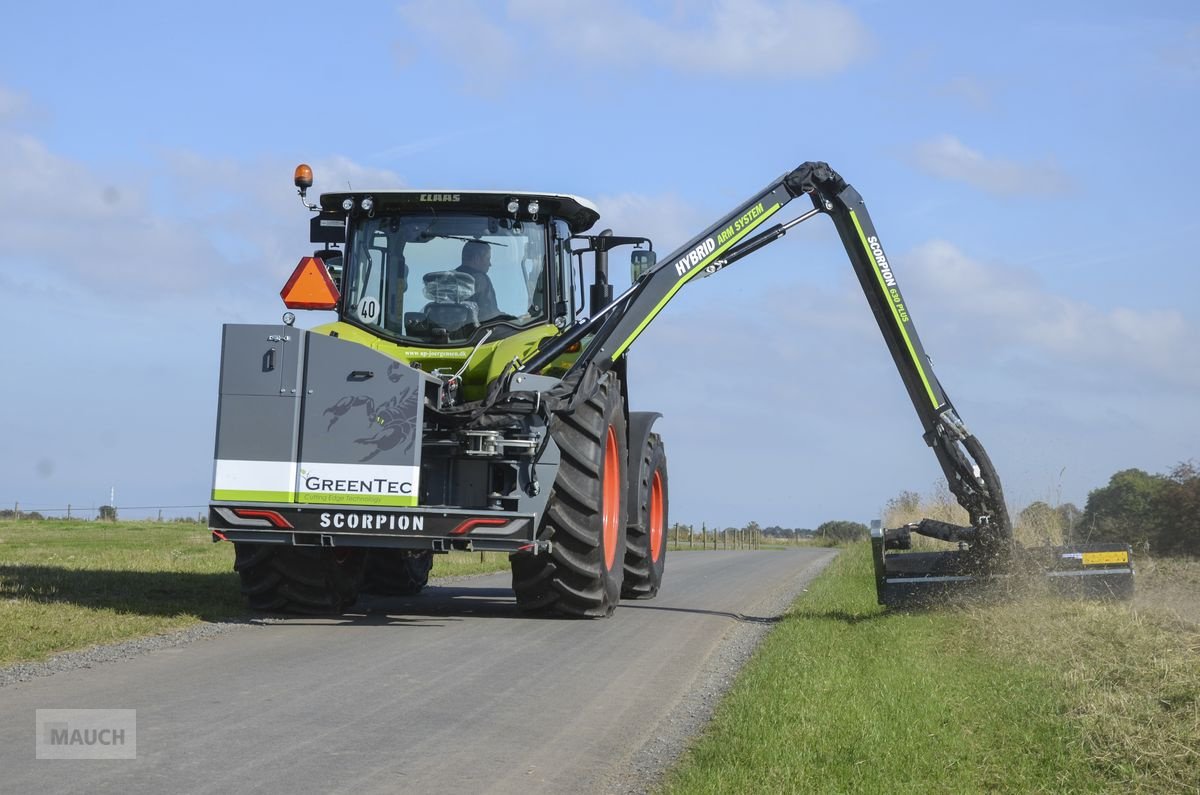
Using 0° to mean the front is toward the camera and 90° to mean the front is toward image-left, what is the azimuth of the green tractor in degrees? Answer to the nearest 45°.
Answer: approximately 180°
